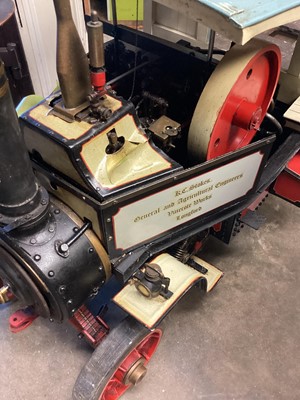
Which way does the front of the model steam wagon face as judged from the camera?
facing the viewer and to the left of the viewer
